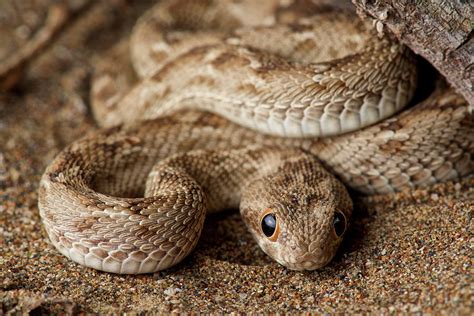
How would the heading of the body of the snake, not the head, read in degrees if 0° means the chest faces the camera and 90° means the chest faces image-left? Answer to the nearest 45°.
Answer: approximately 0°
